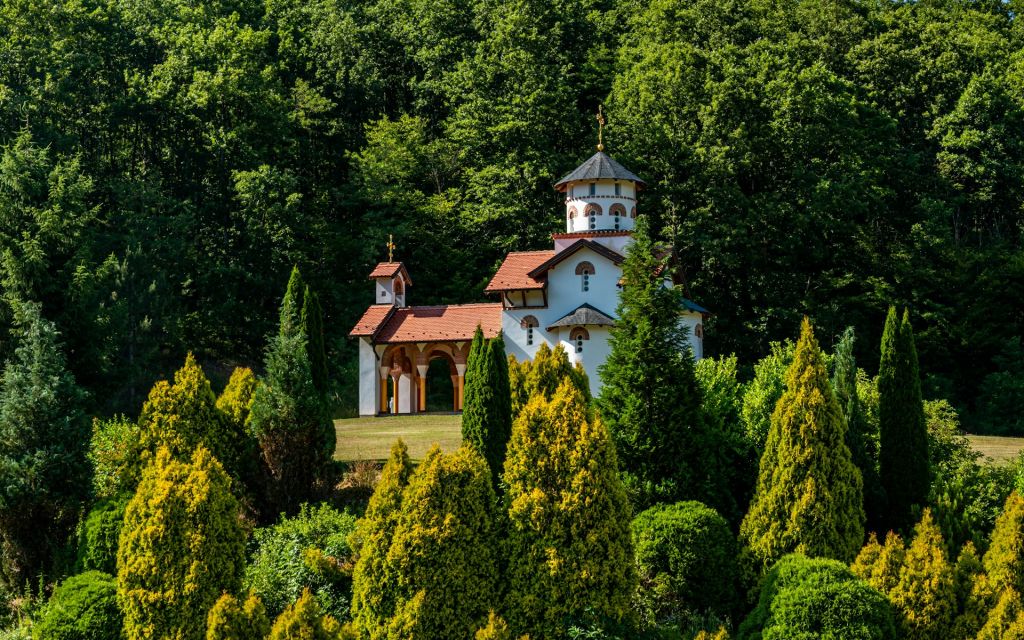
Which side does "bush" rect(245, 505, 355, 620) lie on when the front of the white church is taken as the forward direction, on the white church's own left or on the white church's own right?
on the white church's own left

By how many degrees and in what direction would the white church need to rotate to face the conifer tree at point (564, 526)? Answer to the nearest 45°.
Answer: approximately 90° to its left

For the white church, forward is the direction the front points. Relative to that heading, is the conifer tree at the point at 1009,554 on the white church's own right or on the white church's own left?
on the white church's own left

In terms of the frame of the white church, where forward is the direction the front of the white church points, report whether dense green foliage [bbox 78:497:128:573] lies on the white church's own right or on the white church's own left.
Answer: on the white church's own left

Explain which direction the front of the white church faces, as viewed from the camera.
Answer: facing to the left of the viewer

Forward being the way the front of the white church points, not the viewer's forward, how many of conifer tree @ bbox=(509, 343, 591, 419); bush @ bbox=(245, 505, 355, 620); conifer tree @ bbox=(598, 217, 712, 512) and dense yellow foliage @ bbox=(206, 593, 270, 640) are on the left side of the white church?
4

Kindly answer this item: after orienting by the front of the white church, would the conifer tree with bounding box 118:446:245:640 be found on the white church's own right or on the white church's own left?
on the white church's own left

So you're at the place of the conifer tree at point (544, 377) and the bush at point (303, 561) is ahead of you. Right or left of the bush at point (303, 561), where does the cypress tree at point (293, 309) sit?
right

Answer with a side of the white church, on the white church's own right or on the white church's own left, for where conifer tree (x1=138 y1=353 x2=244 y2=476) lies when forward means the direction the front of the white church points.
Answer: on the white church's own left

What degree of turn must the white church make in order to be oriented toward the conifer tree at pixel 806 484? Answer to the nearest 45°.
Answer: approximately 90° to its left

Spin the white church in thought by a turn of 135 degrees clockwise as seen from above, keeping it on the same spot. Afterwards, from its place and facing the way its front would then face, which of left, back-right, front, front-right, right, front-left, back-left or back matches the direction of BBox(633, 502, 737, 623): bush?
back-right

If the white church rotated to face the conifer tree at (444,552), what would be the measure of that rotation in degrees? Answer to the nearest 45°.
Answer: approximately 90° to its left

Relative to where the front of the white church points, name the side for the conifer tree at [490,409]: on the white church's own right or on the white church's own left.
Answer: on the white church's own left

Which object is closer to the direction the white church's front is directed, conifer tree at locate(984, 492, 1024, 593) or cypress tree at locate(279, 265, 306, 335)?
the cypress tree
